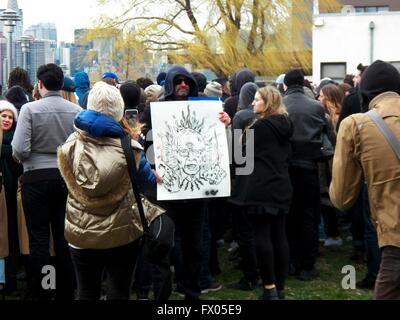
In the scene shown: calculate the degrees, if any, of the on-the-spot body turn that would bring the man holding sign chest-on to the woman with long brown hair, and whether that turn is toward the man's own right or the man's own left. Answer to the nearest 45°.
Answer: approximately 135° to the man's own left

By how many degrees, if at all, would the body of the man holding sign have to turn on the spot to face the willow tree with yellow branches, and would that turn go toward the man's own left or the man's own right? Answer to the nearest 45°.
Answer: approximately 180°

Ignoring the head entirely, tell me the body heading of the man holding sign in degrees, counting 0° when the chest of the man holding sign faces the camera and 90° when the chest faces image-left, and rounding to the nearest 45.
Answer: approximately 0°

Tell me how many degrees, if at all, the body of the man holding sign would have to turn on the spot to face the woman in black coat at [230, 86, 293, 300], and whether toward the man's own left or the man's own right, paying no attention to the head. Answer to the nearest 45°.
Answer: approximately 135° to the man's own left
